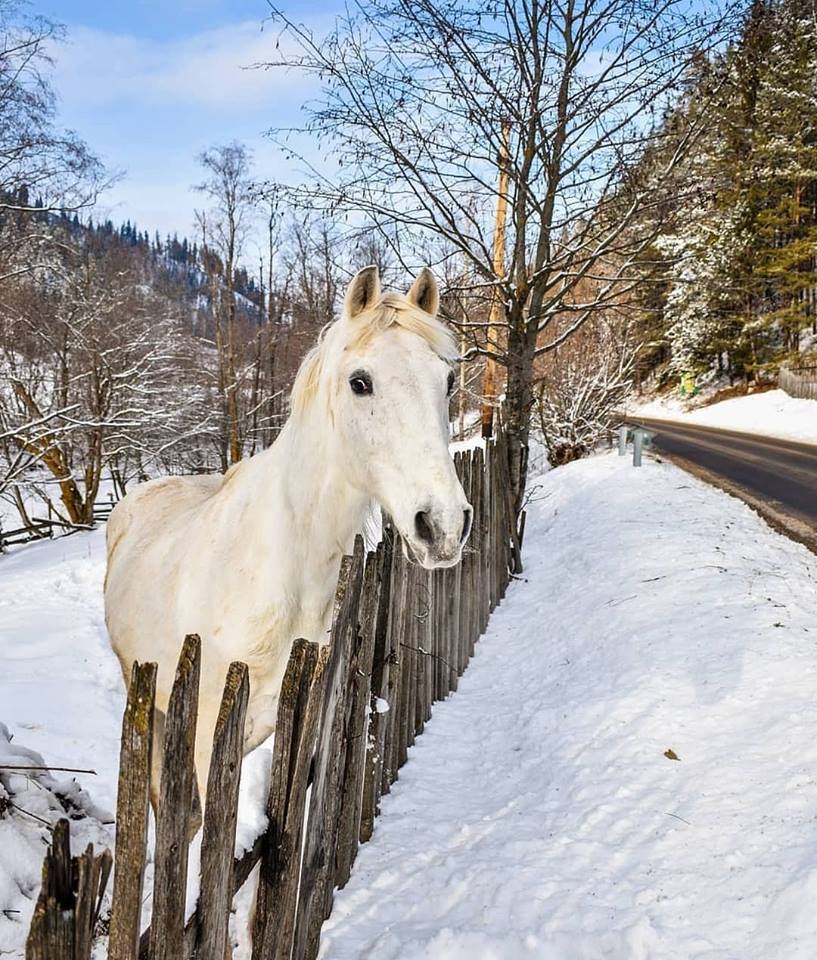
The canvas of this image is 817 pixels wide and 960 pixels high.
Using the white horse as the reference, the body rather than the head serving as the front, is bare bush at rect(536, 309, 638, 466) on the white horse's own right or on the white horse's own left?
on the white horse's own left

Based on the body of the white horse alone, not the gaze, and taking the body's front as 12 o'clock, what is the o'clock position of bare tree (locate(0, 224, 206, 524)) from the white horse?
The bare tree is roughly at 7 o'clock from the white horse.

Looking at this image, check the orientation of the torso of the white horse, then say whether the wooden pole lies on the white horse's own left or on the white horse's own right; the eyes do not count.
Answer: on the white horse's own left

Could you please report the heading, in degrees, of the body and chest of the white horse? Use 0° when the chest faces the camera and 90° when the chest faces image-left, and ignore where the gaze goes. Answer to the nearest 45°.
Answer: approximately 315°

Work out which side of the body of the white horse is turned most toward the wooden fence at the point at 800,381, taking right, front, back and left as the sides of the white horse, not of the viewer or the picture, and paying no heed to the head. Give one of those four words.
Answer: left
